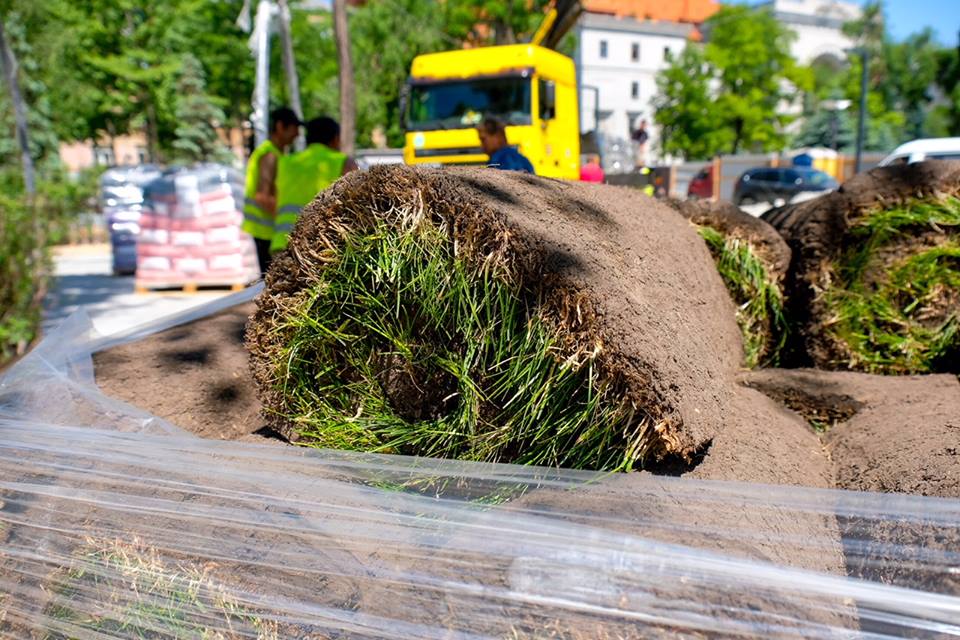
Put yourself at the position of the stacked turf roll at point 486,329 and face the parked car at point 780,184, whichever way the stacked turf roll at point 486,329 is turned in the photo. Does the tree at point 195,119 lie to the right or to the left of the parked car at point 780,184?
left

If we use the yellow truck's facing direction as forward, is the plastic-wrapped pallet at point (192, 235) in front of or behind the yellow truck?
in front

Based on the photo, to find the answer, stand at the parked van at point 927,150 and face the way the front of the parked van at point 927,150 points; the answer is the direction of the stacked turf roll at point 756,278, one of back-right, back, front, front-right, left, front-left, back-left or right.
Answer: left

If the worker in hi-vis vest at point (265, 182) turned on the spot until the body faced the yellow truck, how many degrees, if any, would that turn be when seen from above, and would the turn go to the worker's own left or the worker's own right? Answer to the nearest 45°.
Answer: approximately 45° to the worker's own left

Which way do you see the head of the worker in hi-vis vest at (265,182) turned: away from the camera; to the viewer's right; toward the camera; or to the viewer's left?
to the viewer's right

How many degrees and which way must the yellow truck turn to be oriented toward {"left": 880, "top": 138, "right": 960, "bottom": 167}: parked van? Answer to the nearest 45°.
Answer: approximately 135° to its left

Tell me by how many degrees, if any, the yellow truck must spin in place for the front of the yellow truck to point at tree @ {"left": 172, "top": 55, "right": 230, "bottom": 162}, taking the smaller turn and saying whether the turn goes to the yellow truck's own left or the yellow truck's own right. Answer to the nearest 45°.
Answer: approximately 90° to the yellow truck's own right

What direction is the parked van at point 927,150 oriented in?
to the viewer's left

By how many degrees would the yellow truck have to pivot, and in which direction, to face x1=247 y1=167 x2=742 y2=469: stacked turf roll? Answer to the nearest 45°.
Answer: approximately 45° to its left

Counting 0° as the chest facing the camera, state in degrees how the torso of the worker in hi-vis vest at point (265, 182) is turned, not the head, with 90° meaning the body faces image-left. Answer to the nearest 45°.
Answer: approximately 270°

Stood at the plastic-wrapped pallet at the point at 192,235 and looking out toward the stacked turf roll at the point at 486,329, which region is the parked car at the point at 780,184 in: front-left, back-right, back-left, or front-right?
back-left
